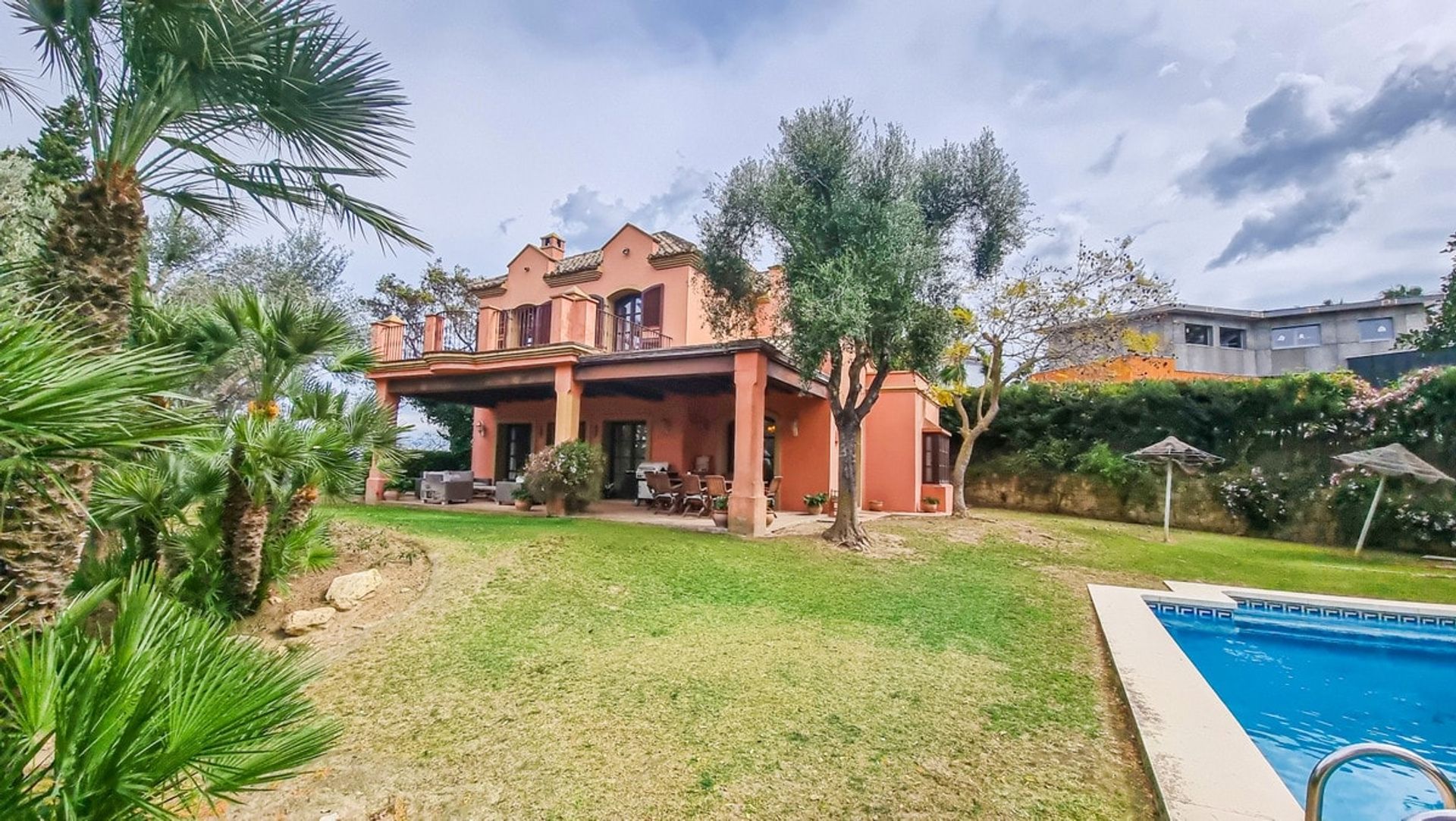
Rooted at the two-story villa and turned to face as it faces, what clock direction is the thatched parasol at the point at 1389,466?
The thatched parasol is roughly at 8 o'clock from the two-story villa.

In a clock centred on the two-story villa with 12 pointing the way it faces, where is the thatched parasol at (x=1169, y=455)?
The thatched parasol is roughly at 8 o'clock from the two-story villa.

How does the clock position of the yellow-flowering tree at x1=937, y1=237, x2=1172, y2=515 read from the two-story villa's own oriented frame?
The yellow-flowering tree is roughly at 8 o'clock from the two-story villa.

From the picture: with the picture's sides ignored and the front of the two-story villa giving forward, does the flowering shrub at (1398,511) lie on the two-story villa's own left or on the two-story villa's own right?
on the two-story villa's own left

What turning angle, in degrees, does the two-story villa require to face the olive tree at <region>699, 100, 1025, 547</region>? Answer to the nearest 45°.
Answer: approximately 90° to its left

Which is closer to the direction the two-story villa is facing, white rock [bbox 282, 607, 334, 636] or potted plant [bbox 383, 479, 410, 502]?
the white rock

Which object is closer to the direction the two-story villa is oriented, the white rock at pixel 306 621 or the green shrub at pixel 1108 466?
the white rock

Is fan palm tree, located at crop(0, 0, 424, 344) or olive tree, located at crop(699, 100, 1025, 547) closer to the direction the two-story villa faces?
the fan palm tree

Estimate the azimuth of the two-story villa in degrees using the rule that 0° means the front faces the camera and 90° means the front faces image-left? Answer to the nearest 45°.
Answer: approximately 45°

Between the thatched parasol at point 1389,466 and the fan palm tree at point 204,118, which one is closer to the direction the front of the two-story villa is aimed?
the fan palm tree

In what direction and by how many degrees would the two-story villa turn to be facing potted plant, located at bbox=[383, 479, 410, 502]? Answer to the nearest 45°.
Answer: approximately 45° to its right
